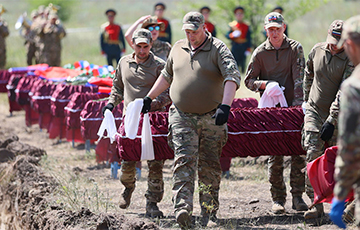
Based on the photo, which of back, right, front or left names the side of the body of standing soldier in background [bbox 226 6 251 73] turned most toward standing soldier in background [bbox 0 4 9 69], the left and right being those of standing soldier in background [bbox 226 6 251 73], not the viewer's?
right

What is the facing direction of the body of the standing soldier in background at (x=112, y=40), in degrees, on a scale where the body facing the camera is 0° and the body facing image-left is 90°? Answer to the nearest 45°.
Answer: approximately 0°

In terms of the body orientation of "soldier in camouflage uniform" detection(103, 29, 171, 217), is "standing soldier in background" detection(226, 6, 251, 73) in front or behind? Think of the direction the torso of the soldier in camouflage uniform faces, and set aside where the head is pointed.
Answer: behind

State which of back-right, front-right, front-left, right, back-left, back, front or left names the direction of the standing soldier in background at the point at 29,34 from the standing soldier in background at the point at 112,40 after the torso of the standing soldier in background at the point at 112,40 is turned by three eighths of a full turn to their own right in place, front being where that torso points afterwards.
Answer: front

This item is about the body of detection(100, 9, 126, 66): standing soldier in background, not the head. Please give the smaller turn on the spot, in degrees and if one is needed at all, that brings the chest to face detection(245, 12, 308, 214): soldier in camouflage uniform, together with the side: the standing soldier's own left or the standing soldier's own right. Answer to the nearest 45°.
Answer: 0° — they already face them

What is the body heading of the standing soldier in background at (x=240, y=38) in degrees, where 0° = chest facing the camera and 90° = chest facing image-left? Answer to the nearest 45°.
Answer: approximately 0°

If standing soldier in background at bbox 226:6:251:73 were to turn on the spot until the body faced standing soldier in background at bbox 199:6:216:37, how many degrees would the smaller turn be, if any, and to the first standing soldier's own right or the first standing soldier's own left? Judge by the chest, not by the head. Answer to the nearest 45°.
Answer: approximately 45° to the first standing soldier's own right

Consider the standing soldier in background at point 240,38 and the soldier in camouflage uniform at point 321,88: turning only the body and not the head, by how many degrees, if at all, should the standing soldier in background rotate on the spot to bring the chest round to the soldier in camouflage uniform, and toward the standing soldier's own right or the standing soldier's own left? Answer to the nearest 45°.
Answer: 0° — they already face them

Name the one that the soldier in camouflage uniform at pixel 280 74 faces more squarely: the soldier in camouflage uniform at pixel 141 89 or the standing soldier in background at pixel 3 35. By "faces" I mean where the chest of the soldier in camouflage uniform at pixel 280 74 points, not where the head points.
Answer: the soldier in camouflage uniform

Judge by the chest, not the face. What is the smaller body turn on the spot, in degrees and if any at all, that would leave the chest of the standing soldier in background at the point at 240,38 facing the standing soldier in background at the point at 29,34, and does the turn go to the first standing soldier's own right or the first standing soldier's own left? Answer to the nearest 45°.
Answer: approximately 90° to the first standing soldier's own right
